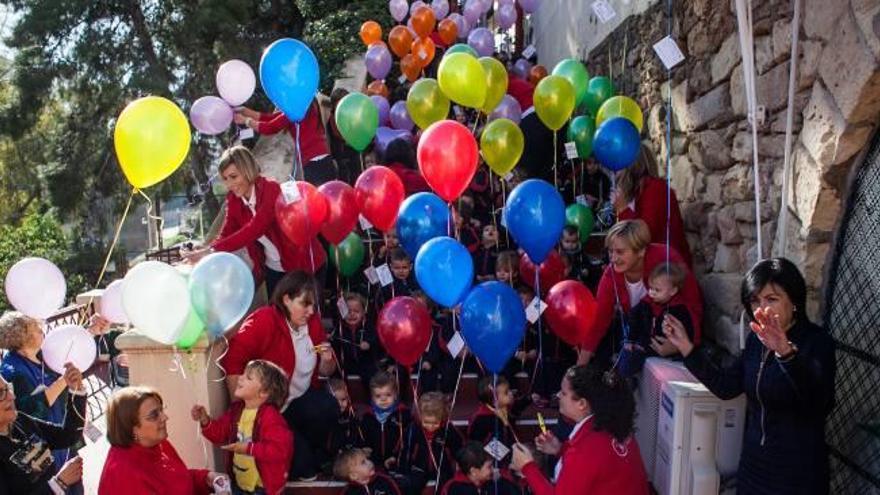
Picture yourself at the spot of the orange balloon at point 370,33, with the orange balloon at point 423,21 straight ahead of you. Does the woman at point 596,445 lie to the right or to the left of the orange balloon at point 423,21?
right

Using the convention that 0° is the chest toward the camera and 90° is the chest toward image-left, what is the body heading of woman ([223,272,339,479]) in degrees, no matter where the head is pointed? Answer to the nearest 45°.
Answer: approximately 315°

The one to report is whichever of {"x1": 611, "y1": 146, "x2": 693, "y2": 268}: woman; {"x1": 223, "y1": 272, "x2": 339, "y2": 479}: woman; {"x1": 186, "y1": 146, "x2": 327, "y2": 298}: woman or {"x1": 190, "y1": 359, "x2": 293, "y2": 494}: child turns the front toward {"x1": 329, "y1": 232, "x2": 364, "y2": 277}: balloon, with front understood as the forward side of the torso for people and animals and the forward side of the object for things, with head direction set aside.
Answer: {"x1": 611, "y1": 146, "x2": 693, "y2": 268}: woman

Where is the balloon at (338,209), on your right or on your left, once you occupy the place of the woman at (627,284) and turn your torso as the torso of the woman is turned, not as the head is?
on your right

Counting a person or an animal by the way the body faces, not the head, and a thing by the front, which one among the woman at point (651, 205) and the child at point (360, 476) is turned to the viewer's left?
the woman

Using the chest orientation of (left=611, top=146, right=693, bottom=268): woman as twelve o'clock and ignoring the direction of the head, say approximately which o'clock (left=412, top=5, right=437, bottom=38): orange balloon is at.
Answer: The orange balloon is roughly at 2 o'clock from the woman.

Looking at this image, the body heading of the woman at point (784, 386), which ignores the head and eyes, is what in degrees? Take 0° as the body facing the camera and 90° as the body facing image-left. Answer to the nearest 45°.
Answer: approximately 45°

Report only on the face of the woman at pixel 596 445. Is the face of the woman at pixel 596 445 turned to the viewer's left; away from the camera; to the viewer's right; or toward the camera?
to the viewer's left

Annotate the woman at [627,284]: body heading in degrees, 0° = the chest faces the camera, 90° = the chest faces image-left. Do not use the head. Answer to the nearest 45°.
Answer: approximately 45°

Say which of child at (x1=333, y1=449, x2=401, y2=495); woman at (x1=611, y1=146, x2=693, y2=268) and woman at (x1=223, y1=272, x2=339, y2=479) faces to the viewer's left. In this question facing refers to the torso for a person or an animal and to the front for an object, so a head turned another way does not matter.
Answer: woman at (x1=611, y1=146, x2=693, y2=268)

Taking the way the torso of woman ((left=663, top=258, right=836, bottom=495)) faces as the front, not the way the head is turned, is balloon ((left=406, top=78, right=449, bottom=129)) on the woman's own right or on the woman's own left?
on the woman's own right

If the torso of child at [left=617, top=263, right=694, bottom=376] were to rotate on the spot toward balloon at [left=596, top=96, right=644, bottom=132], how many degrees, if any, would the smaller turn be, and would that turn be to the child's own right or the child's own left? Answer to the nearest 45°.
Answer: approximately 135° to the child's own right
